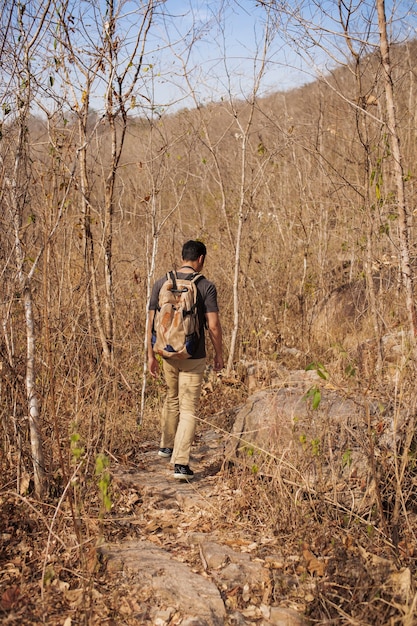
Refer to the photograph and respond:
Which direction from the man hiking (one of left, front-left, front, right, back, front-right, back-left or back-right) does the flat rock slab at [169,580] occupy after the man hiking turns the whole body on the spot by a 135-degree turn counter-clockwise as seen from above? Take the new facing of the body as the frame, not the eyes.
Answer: left

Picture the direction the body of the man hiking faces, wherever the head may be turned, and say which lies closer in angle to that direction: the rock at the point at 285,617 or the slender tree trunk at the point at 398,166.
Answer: the slender tree trunk

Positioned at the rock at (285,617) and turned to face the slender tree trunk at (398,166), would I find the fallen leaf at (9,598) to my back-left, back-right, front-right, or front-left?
back-left

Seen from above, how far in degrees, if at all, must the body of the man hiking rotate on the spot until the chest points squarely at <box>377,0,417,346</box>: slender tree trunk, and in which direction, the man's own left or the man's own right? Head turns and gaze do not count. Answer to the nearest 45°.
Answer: approximately 45° to the man's own right

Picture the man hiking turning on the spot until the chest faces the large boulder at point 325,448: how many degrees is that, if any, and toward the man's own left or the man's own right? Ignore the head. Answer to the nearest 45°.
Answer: approximately 90° to the man's own right

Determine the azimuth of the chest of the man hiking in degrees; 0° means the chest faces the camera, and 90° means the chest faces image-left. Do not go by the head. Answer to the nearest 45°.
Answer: approximately 225°

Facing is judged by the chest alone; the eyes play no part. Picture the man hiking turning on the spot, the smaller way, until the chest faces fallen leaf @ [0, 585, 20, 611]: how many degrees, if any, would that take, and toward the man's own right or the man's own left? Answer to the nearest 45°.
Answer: approximately 180°

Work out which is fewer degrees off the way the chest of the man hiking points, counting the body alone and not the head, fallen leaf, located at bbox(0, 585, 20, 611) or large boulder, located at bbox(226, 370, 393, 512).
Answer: the large boulder
